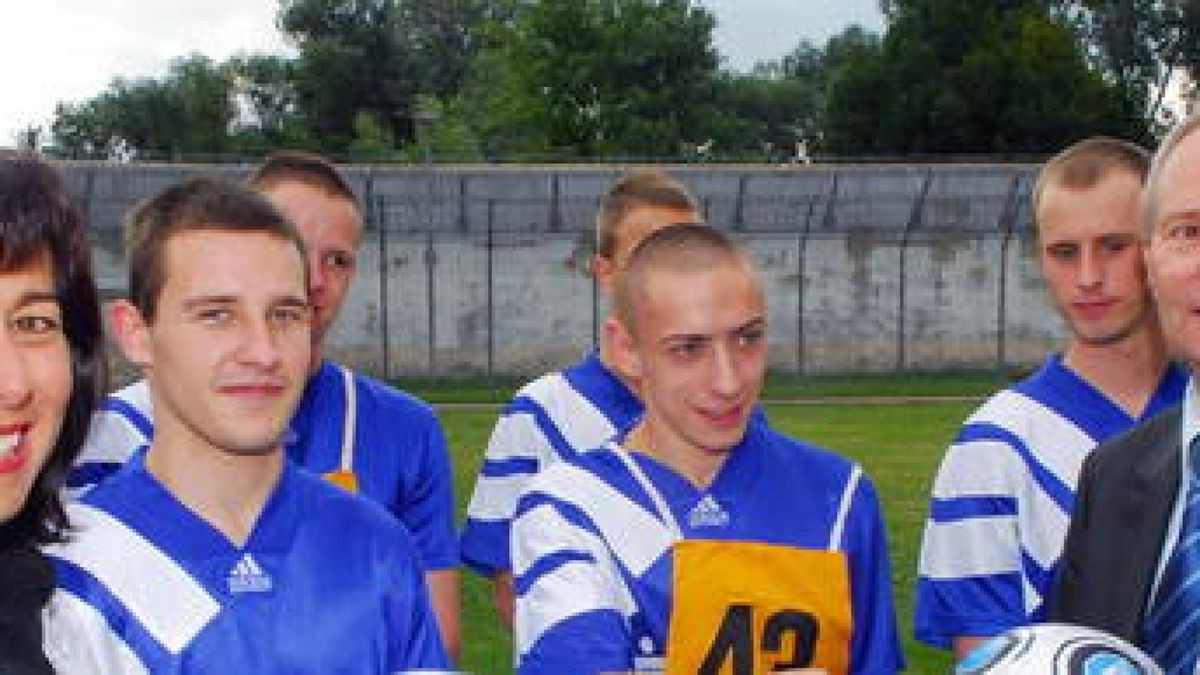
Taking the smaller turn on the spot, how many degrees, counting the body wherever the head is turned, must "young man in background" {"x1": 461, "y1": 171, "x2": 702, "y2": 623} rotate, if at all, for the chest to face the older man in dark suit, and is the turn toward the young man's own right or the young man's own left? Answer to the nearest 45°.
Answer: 0° — they already face them

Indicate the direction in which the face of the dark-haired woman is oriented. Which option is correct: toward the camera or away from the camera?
toward the camera

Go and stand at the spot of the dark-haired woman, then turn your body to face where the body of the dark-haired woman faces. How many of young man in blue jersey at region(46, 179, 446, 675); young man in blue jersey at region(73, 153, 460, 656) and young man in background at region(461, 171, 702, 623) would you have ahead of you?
0

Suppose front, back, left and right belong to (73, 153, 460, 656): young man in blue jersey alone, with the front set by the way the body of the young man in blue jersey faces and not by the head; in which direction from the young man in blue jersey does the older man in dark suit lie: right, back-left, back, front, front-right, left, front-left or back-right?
front-left

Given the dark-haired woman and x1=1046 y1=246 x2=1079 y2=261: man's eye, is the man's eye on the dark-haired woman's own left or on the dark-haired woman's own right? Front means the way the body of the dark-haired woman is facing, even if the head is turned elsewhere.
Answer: on the dark-haired woman's own left

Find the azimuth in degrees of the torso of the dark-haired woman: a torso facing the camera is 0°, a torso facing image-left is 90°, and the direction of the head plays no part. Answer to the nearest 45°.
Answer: approximately 0°

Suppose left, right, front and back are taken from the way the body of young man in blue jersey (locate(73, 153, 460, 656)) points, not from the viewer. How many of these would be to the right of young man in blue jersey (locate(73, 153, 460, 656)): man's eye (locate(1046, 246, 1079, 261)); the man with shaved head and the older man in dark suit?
0

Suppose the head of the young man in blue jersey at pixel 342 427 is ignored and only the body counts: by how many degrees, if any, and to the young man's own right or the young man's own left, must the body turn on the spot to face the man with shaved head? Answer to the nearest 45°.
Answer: approximately 45° to the young man's own left

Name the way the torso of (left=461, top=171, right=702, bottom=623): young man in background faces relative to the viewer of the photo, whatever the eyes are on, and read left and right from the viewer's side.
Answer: facing the viewer and to the right of the viewer

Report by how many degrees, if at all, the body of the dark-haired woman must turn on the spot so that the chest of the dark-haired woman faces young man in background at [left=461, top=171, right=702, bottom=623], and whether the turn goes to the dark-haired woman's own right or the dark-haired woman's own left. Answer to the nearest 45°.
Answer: approximately 135° to the dark-haired woman's own left

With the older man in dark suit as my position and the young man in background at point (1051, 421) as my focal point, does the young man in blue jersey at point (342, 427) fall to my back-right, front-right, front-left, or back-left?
front-left

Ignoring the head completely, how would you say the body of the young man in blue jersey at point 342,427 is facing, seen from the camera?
toward the camera

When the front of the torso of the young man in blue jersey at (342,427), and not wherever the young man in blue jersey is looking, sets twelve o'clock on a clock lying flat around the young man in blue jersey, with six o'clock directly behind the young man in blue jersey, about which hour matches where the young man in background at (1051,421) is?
The young man in background is roughly at 10 o'clock from the young man in blue jersey.

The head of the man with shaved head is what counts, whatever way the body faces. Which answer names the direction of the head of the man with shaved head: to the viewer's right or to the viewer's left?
to the viewer's right

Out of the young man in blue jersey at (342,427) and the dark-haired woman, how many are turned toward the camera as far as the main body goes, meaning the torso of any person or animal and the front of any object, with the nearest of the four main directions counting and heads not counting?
2
